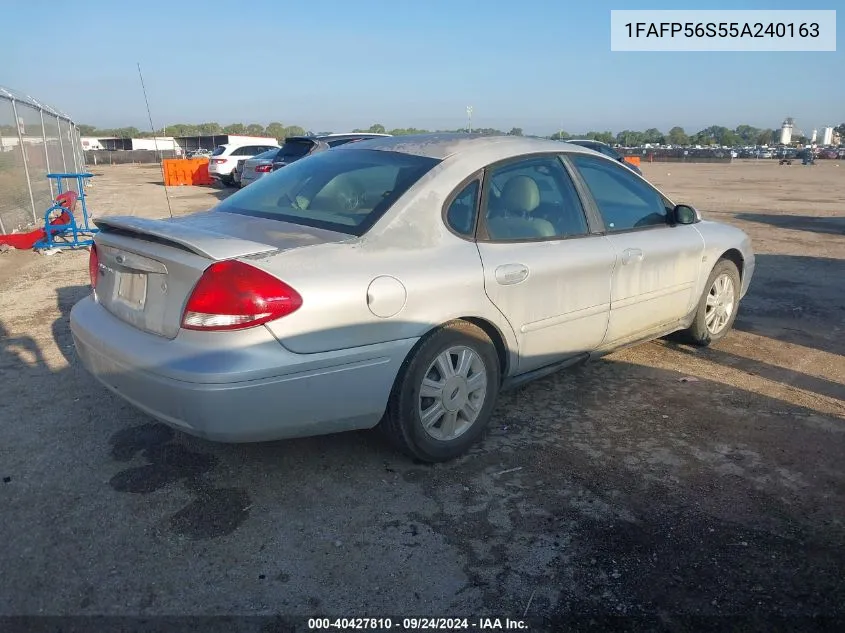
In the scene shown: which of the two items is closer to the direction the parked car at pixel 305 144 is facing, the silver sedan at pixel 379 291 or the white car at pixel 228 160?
the white car

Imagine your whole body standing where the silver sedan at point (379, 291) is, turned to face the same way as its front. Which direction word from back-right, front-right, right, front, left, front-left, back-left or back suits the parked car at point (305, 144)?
front-left

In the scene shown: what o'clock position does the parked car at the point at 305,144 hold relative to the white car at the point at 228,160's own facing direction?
The parked car is roughly at 4 o'clock from the white car.

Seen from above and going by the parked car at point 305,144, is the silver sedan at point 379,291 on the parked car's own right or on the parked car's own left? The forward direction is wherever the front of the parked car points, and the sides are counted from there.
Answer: on the parked car's own right

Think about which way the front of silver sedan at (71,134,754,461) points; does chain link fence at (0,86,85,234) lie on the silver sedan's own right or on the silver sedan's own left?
on the silver sedan's own left

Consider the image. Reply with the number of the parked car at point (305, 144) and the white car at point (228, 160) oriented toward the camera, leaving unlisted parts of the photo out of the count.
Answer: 0

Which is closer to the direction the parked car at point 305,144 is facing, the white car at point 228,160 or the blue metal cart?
the white car

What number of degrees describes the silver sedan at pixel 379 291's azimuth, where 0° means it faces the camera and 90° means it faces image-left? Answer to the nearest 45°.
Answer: approximately 225°

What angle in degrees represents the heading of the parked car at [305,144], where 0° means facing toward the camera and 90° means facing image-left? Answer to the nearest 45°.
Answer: approximately 225°

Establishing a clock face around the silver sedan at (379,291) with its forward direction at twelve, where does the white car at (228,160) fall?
The white car is roughly at 10 o'clock from the silver sedan.
